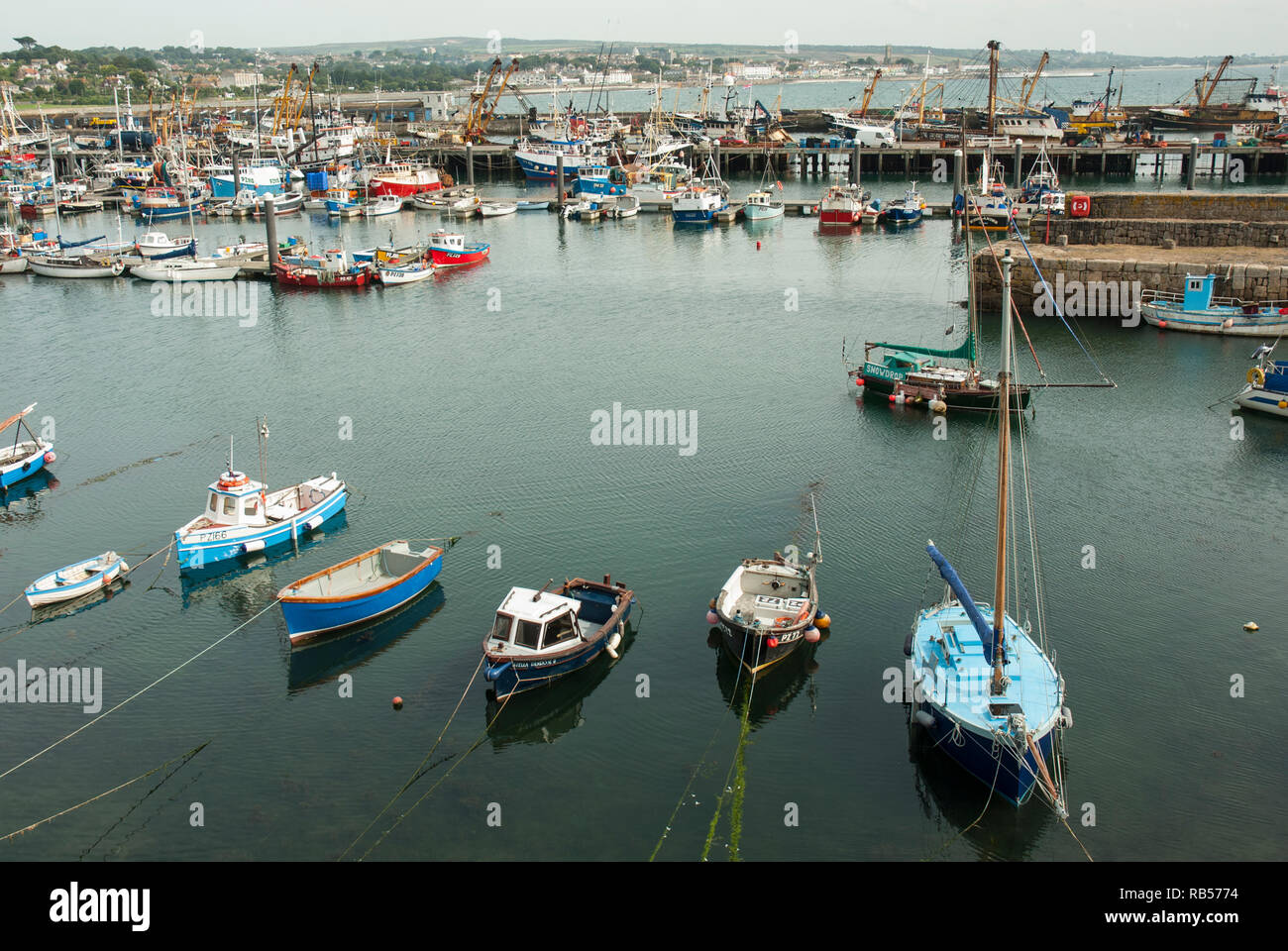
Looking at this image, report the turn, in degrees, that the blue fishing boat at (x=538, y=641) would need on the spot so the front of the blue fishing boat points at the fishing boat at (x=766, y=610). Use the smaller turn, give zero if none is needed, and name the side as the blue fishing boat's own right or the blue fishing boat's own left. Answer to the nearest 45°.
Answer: approximately 135° to the blue fishing boat's own left

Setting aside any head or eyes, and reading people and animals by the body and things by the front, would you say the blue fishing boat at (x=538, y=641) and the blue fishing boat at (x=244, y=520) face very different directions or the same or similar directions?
same or similar directions

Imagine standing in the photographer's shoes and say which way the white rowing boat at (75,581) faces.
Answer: facing the viewer and to the left of the viewer

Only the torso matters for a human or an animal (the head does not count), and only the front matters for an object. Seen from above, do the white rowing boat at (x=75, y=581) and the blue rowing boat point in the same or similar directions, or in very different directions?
same or similar directions

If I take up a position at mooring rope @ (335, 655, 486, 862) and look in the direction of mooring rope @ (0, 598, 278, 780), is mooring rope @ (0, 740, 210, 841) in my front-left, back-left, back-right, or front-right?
front-left

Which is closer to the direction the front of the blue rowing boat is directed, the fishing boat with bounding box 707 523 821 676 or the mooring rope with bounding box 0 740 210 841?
the mooring rope

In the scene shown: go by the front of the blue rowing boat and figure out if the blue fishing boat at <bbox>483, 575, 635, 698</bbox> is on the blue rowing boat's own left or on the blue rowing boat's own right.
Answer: on the blue rowing boat's own left

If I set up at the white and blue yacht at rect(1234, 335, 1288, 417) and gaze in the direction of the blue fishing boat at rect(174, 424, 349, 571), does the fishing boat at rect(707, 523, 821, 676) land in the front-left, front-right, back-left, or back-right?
front-left

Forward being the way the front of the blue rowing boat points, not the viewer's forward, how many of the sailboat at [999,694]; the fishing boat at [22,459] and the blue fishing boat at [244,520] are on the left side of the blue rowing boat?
1

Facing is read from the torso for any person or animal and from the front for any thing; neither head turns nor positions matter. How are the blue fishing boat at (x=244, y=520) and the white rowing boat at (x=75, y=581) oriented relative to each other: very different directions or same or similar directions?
same or similar directions

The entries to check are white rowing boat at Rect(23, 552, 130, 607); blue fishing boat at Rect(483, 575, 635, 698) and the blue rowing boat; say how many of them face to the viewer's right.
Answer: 0

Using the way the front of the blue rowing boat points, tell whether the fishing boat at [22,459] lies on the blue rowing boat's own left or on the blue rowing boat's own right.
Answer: on the blue rowing boat's own right

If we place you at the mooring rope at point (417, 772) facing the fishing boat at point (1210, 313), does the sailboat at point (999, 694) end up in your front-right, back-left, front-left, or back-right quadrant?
front-right

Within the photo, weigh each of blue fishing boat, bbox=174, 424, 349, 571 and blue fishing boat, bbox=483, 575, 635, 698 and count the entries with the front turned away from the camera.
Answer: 0
